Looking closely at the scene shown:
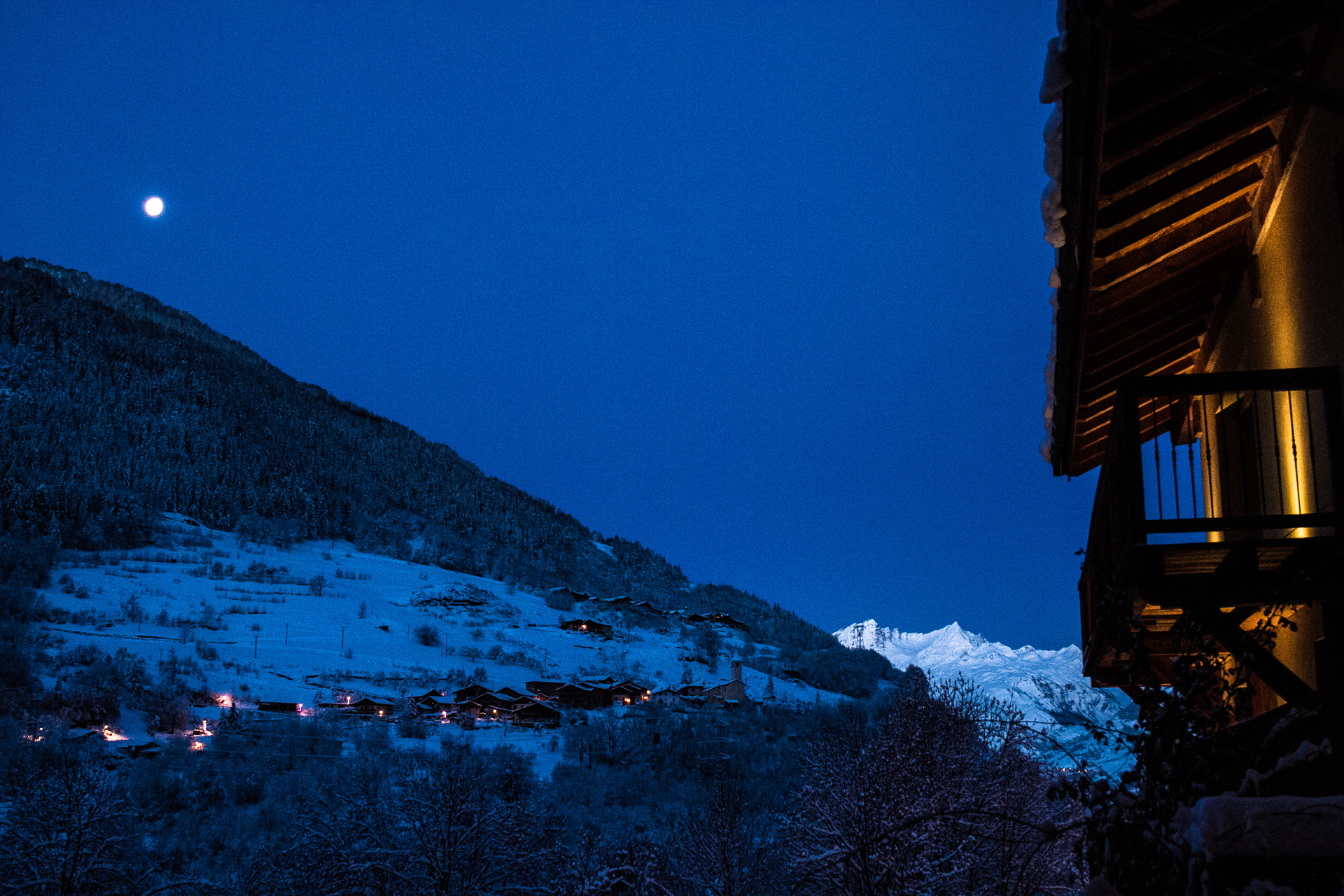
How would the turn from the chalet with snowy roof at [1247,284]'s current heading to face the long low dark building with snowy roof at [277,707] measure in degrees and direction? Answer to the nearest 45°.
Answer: approximately 45° to its right

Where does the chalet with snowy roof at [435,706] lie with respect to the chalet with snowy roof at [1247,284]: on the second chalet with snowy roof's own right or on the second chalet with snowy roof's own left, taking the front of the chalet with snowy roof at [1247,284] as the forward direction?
on the second chalet with snowy roof's own right

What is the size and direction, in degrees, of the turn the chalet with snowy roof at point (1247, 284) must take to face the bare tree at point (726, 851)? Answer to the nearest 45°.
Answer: approximately 45° to its right

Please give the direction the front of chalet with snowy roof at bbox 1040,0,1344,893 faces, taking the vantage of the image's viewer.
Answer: facing to the left of the viewer

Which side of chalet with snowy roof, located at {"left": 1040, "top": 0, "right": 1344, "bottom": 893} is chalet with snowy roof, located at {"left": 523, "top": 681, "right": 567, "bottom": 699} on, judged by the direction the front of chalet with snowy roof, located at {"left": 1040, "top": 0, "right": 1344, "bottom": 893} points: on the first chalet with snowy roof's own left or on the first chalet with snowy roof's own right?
on the first chalet with snowy roof's own right

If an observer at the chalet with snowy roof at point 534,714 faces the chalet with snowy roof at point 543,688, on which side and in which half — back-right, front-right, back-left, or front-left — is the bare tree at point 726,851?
back-right

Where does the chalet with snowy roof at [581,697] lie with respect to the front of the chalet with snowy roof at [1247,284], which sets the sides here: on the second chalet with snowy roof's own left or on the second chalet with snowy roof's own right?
on the second chalet with snowy roof's own right
